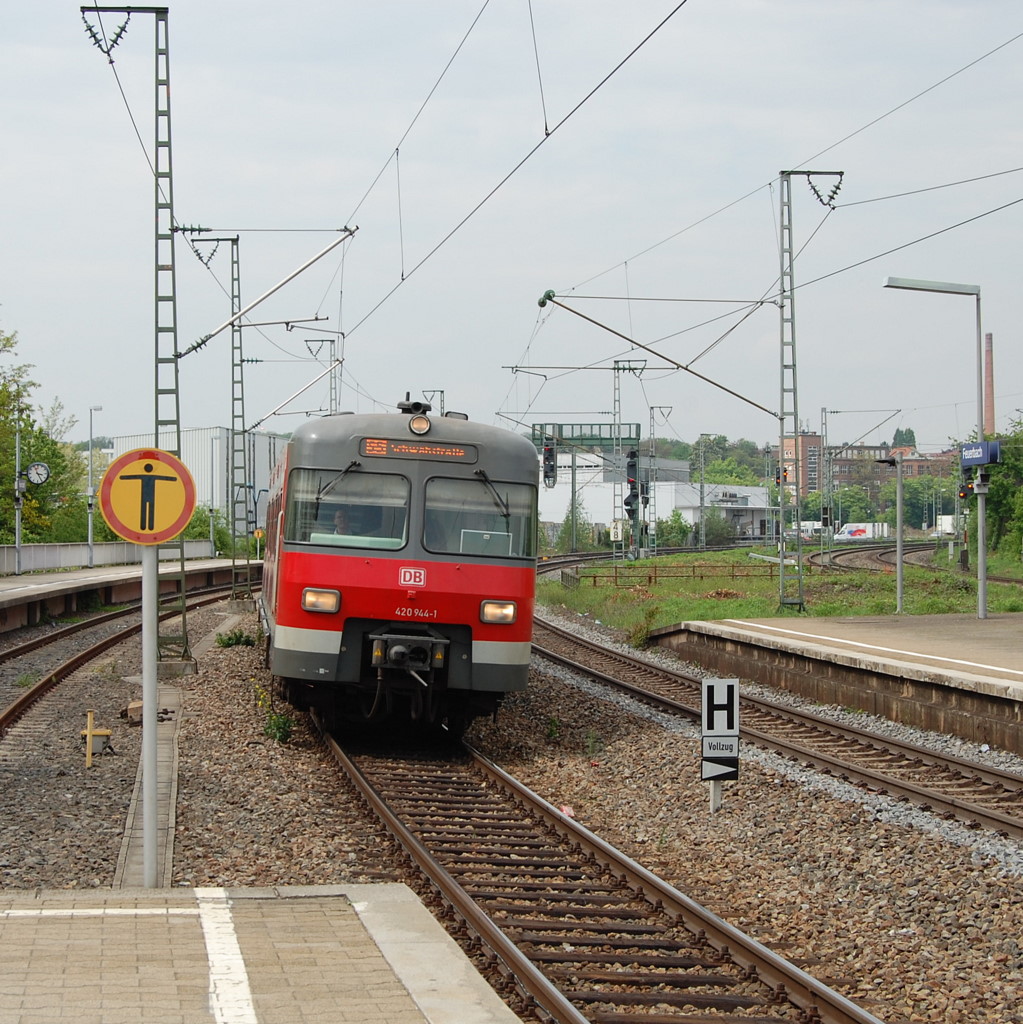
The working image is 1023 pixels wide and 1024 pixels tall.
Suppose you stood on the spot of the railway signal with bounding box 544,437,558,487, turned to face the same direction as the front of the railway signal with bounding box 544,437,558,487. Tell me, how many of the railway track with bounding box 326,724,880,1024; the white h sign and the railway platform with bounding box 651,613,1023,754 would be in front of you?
3

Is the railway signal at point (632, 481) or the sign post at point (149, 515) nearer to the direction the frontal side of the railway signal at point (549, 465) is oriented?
the sign post

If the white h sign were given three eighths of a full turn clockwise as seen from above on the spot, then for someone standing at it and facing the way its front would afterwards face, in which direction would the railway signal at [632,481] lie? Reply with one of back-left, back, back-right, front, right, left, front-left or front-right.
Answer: front-right

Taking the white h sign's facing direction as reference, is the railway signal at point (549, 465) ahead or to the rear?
to the rear

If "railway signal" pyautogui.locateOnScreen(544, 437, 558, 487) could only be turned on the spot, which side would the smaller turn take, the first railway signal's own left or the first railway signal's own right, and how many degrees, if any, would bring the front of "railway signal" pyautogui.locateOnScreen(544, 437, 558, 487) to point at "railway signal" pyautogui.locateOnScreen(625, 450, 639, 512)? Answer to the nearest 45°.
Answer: approximately 135° to the first railway signal's own left

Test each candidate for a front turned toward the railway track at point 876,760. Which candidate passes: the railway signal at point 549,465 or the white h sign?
the railway signal

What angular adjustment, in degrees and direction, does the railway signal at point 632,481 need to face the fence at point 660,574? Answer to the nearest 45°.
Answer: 0° — it already faces it

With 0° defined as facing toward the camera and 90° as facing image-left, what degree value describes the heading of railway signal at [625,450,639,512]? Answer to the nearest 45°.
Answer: approximately 0°
